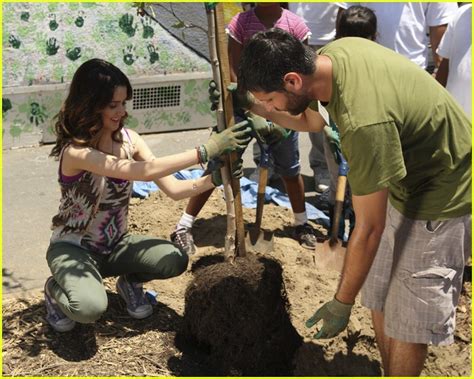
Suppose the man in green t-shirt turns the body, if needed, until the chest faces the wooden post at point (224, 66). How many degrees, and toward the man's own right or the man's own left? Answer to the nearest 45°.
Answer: approximately 45° to the man's own right

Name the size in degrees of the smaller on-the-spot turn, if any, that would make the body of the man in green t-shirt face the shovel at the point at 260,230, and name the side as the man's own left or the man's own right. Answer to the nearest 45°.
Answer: approximately 45° to the man's own right

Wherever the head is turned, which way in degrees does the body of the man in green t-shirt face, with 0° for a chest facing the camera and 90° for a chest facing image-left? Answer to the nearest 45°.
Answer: approximately 90°

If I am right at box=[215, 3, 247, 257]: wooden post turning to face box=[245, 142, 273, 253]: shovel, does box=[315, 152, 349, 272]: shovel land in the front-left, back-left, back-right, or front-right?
front-right

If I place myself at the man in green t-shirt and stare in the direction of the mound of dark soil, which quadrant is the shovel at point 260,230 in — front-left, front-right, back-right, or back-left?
front-right

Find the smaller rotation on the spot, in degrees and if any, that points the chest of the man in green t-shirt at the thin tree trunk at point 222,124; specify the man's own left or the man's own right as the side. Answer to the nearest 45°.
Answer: approximately 45° to the man's own right
